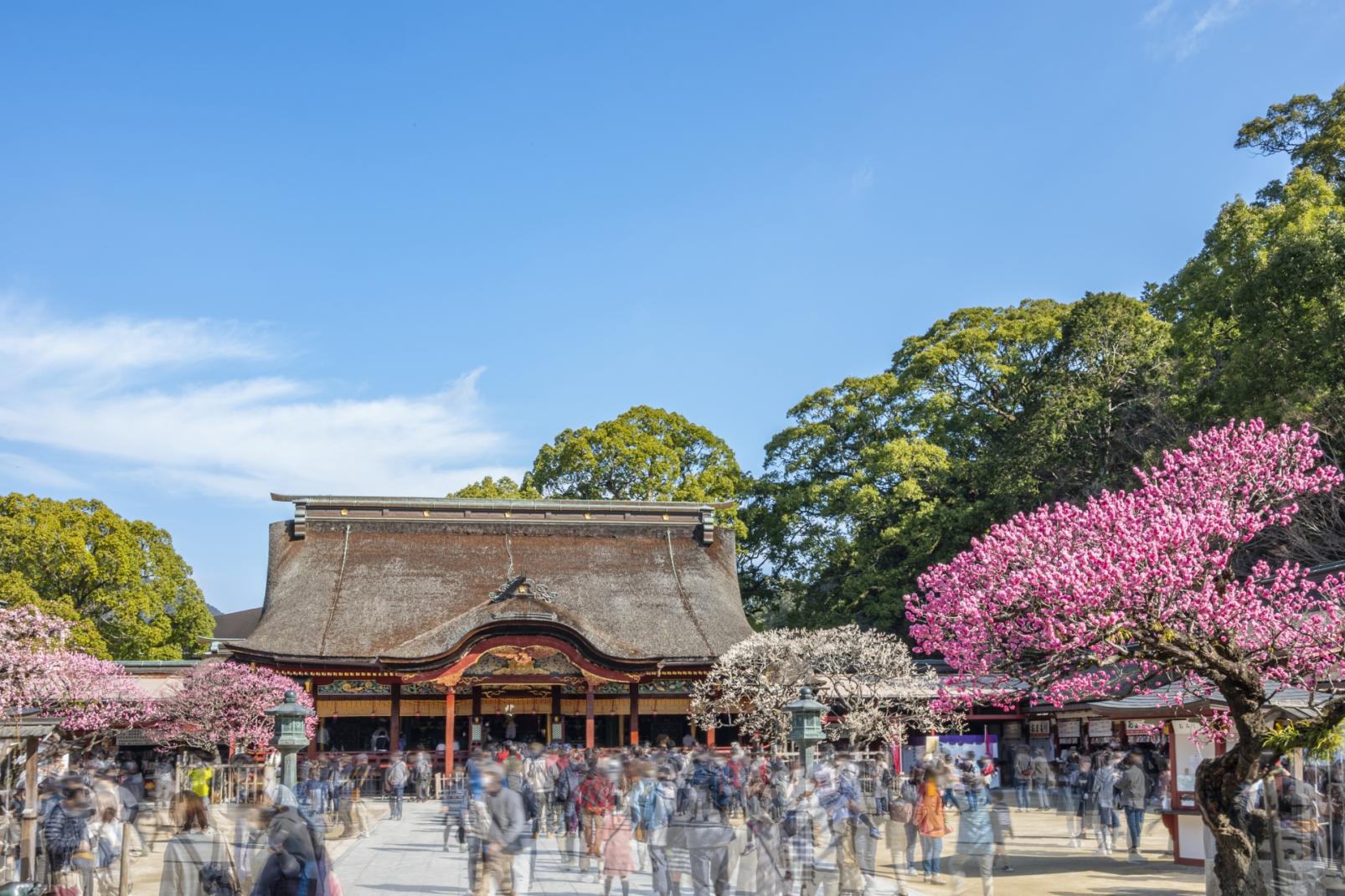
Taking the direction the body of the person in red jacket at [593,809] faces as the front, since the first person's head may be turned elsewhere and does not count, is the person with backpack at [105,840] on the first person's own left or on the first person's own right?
on the first person's own left

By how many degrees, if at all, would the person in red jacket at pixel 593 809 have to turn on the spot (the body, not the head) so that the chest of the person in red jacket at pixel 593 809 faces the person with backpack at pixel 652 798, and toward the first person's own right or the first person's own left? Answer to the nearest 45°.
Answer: approximately 90° to the first person's own right

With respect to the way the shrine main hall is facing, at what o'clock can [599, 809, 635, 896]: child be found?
The child is roughly at 12 o'clock from the shrine main hall.

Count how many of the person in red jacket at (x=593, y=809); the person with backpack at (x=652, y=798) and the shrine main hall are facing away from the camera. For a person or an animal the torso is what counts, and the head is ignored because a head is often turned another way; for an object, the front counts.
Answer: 2

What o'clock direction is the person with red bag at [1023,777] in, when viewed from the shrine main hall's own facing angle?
The person with red bag is roughly at 10 o'clock from the shrine main hall.

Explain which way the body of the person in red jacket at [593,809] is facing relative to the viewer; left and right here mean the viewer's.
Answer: facing away from the viewer

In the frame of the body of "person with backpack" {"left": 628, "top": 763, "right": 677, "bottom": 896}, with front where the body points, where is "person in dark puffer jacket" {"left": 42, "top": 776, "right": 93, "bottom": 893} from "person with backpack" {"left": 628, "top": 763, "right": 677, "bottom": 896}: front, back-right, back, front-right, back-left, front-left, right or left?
back-left

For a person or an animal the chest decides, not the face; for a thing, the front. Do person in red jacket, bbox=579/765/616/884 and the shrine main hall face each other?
yes

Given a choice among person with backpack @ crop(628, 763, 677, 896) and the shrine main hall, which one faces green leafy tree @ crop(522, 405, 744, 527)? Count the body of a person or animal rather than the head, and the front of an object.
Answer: the person with backpack

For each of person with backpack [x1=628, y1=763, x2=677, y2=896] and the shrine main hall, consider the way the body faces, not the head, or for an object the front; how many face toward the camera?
1

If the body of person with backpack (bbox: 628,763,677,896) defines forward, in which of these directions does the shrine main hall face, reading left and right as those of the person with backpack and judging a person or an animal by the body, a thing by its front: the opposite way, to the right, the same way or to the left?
the opposite way

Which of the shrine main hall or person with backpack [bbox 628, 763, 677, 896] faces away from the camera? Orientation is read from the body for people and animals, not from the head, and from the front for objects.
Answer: the person with backpack

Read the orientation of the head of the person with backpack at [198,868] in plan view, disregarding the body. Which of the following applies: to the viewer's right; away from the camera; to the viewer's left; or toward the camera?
away from the camera

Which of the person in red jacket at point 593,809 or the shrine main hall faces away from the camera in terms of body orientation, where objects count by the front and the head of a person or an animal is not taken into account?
the person in red jacket

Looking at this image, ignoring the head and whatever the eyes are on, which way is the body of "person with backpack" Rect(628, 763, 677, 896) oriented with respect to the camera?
away from the camera
